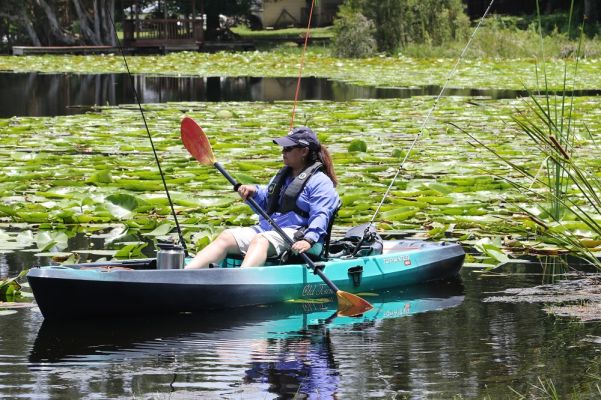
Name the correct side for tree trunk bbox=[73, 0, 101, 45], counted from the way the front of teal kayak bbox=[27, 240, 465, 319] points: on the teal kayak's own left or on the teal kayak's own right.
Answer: on the teal kayak's own right

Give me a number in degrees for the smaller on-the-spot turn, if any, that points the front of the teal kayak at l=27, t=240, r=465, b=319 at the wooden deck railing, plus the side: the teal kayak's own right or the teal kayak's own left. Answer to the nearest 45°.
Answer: approximately 90° to the teal kayak's own right

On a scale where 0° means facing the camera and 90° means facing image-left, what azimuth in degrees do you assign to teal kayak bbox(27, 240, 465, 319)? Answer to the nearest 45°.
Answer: approximately 90°

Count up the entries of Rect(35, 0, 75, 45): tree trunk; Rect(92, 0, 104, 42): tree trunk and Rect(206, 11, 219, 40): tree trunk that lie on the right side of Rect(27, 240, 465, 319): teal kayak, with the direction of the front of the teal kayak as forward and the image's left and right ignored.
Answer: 3

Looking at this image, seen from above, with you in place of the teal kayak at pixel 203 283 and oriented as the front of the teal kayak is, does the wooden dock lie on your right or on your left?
on your right

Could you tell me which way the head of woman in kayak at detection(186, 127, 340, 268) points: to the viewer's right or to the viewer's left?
to the viewer's left

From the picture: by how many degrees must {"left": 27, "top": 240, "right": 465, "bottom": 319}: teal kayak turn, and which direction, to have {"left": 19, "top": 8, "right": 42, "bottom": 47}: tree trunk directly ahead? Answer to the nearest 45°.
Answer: approximately 90° to its right

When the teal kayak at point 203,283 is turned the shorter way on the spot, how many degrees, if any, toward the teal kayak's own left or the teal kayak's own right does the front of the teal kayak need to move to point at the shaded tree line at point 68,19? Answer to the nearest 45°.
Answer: approximately 90° to the teal kayak's own right

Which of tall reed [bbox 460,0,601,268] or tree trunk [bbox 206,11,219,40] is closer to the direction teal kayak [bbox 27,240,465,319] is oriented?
the tree trunk

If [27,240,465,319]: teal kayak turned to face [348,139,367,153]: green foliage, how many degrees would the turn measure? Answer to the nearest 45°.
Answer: approximately 90° to its right
